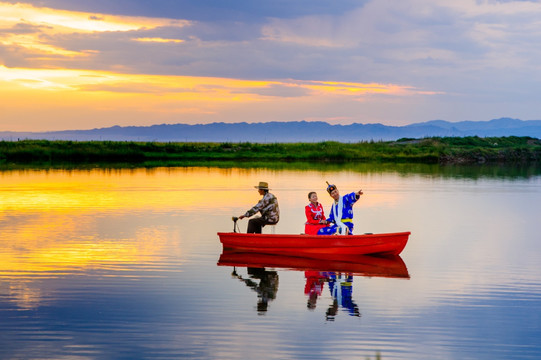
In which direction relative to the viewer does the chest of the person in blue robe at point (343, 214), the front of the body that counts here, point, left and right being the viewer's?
facing the viewer and to the left of the viewer

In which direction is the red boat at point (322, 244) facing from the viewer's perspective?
to the viewer's right

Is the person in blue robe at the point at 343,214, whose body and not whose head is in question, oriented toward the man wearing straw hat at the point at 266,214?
no

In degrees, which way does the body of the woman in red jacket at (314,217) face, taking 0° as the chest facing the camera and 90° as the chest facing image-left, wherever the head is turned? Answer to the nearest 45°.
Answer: approximately 315°
